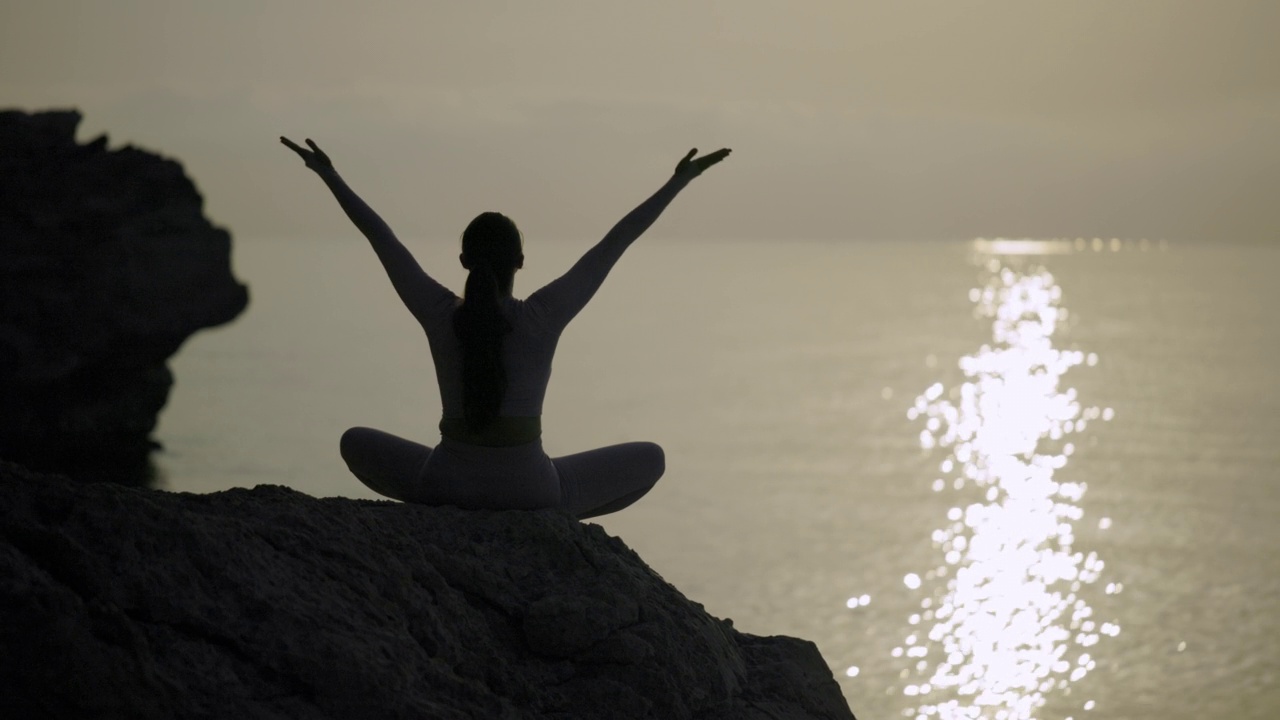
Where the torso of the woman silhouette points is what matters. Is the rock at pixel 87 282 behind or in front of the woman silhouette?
in front

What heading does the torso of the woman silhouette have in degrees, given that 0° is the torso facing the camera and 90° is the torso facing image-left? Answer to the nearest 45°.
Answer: approximately 180°
